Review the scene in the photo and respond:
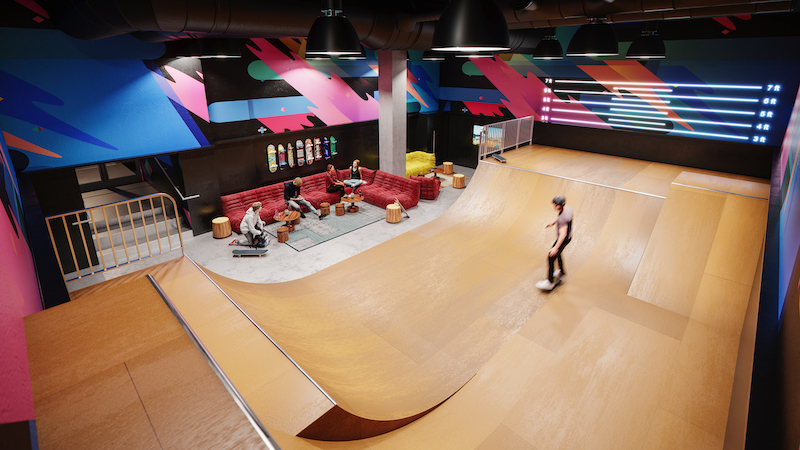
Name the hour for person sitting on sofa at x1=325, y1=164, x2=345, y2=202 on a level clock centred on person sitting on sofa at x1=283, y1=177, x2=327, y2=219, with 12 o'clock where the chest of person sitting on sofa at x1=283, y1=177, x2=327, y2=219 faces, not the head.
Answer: person sitting on sofa at x1=325, y1=164, x2=345, y2=202 is roughly at 9 o'clock from person sitting on sofa at x1=283, y1=177, x2=327, y2=219.

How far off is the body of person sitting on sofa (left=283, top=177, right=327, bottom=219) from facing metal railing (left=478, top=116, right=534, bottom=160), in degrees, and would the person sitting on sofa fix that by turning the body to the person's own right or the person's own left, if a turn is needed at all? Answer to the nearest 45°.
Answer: approximately 45° to the person's own left

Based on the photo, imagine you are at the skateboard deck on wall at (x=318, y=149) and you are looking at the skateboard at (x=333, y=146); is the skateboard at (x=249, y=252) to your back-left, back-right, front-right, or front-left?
back-right

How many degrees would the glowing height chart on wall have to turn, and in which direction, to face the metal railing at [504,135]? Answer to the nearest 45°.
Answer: approximately 45° to its right

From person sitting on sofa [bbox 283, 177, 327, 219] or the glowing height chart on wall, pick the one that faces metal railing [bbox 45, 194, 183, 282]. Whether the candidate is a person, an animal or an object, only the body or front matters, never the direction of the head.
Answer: the glowing height chart on wall

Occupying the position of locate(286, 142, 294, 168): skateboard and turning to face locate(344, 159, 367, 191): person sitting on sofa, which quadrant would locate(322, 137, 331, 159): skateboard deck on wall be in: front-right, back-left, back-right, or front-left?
front-left

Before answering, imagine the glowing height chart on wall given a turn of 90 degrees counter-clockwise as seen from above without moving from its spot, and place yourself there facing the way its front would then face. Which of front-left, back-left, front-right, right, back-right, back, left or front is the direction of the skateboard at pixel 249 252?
right

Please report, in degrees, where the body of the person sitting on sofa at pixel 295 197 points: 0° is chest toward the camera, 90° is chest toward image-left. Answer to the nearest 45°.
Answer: approximately 315°

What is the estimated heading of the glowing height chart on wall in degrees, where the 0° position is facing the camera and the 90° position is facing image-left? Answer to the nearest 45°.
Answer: approximately 45°

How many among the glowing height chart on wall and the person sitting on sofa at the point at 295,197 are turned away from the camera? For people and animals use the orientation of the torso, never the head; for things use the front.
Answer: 0

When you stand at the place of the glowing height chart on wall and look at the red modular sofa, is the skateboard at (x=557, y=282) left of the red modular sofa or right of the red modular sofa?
left

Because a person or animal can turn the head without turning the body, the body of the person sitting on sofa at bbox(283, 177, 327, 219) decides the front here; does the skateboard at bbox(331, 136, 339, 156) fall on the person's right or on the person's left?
on the person's left

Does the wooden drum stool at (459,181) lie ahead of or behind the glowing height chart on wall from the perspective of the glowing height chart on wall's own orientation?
ahead

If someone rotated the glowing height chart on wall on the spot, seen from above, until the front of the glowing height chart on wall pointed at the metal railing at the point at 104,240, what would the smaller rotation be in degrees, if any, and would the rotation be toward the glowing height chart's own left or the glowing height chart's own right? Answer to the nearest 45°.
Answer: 0° — it already faces it

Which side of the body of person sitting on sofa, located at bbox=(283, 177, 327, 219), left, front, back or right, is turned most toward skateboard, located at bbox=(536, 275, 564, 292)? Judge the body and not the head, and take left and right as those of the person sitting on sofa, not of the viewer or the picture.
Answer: front
